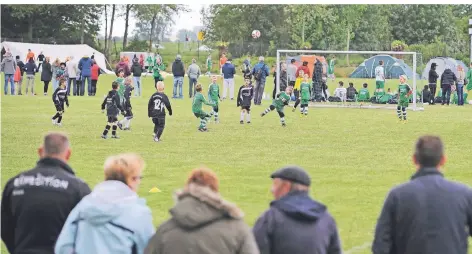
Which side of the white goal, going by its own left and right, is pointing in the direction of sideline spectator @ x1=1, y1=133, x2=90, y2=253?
front

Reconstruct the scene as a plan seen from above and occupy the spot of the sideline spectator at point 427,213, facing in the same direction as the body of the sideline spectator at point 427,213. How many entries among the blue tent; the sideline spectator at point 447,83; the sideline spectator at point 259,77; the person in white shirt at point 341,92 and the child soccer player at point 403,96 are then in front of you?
5

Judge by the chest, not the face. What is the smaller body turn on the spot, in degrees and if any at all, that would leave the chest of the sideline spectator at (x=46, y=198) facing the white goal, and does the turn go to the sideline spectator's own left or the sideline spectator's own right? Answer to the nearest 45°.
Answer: approximately 45° to the sideline spectator's own right

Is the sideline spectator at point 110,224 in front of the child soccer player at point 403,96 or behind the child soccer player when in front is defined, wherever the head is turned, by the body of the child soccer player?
in front

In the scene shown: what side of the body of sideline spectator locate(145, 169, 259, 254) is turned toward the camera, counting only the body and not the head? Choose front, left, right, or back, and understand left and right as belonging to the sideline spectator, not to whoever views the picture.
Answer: back

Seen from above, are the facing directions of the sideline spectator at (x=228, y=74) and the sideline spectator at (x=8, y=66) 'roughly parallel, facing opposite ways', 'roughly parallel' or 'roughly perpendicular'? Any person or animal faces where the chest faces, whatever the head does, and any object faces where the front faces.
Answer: roughly parallel

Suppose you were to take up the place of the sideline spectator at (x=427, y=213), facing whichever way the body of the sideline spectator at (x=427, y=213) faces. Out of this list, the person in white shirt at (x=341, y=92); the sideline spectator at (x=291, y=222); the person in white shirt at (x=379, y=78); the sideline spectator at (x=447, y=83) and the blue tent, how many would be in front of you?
4

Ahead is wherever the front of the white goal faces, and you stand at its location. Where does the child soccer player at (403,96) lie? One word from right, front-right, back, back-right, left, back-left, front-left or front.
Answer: front
